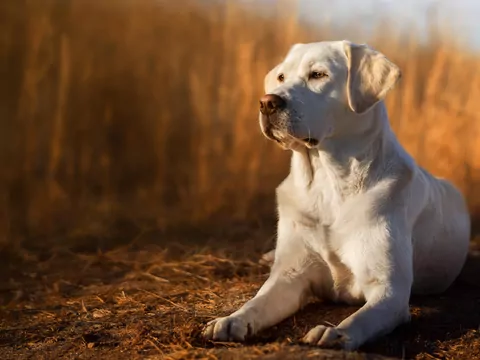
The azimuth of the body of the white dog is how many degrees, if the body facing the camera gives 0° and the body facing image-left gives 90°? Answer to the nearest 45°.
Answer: approximately 45°
